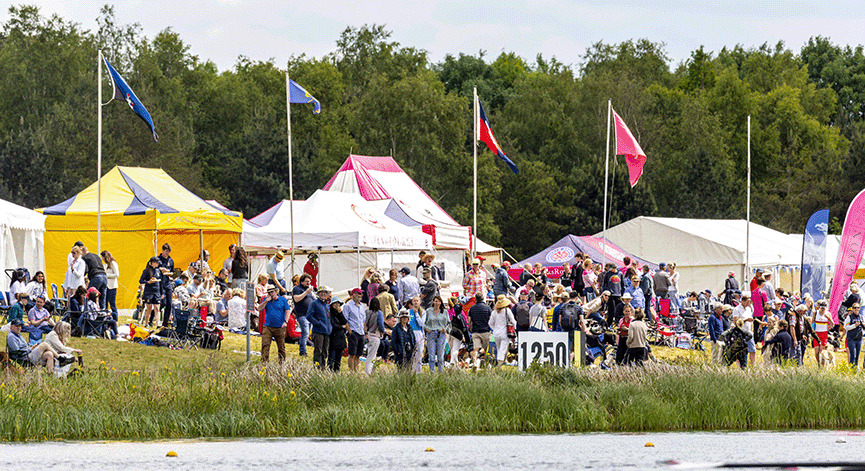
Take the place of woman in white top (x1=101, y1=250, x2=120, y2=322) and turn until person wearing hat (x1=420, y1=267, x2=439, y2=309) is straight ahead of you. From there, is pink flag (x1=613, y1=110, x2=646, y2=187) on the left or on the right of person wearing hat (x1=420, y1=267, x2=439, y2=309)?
left

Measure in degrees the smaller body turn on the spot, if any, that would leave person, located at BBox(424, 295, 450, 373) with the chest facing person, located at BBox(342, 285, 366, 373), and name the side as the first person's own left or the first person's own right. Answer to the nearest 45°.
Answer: approximately 45° to the first person's own right

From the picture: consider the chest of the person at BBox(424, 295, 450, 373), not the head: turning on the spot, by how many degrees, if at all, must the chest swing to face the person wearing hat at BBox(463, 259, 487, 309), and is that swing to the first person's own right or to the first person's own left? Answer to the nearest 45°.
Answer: approximately 180°

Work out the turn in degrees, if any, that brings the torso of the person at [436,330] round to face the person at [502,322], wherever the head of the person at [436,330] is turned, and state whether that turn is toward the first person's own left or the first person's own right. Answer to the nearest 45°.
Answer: approximately 135° to the first person's own left
